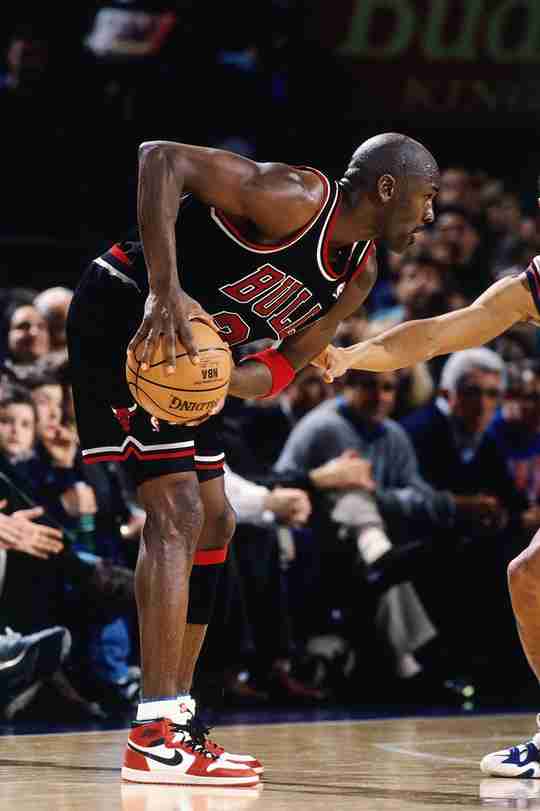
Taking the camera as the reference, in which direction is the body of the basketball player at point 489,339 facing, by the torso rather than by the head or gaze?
to the viewer's left

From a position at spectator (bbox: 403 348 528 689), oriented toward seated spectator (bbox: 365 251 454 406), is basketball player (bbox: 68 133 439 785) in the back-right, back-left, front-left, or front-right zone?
back-left

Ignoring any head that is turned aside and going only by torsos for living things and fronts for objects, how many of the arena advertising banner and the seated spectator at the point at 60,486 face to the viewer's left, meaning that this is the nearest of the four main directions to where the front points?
0

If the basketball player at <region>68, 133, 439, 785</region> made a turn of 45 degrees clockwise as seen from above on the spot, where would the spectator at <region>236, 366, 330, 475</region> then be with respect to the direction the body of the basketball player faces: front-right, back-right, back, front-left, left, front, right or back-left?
back-left

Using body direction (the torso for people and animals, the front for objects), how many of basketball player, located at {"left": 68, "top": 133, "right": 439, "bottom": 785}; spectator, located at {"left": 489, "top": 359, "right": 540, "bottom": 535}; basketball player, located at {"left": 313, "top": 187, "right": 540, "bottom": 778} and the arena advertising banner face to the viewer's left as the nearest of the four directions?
1

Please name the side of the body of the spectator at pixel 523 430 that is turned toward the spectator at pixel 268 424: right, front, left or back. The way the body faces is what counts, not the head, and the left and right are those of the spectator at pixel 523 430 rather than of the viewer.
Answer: right

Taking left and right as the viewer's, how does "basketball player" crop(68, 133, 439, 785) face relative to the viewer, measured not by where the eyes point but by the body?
facing to the right of the viewer

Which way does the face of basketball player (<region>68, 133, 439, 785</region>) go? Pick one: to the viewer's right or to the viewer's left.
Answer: to the viewer's right

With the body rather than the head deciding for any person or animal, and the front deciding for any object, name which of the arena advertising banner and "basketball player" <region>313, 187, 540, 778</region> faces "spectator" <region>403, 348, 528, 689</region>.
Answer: the arena advertising banner

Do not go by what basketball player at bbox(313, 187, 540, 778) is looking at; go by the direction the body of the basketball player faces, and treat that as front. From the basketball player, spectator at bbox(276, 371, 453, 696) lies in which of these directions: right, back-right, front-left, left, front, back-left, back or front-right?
right

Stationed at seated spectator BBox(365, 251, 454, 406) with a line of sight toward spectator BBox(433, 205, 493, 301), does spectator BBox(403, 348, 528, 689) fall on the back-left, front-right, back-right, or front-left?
back-right

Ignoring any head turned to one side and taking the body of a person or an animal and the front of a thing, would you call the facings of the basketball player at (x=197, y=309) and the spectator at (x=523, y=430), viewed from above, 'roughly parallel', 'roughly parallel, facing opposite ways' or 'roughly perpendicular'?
roughly perpendicular

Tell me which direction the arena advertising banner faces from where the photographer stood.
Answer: facing the viewer

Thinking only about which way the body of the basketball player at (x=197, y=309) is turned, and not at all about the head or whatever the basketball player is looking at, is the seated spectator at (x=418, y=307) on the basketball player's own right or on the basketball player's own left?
on the basketball player's own left

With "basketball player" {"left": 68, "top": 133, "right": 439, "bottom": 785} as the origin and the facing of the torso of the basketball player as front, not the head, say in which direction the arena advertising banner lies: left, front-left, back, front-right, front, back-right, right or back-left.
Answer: left

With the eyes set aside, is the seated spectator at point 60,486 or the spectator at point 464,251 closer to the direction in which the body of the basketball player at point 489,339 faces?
the seated spectator

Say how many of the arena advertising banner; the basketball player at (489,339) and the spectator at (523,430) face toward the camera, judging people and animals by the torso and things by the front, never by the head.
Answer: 2

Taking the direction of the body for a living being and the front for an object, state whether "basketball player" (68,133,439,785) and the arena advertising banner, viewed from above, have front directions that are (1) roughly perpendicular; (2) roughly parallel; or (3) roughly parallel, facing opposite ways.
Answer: roughly perpendicular

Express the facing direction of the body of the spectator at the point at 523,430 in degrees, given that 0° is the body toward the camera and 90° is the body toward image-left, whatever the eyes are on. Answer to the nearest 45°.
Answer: approximately 0°
